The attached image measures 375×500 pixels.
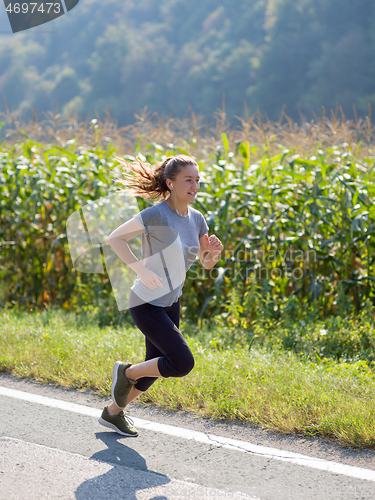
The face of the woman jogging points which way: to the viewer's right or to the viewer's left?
to the viewer's right

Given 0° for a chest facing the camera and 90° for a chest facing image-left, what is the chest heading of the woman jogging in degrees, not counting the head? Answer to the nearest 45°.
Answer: approximately 315°
